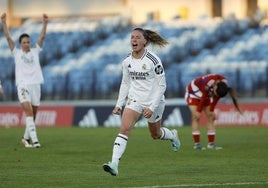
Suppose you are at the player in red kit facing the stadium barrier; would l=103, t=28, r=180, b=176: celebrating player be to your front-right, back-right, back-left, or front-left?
back-left

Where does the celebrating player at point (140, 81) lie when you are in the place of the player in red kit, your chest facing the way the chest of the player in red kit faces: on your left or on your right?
on your right

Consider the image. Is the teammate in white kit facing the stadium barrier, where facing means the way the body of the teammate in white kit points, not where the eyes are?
no

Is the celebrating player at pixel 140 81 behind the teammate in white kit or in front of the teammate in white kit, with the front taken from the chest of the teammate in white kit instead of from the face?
in front

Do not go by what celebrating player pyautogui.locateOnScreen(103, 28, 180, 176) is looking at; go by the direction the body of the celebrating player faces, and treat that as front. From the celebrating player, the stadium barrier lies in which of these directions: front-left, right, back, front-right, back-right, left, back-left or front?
back-right

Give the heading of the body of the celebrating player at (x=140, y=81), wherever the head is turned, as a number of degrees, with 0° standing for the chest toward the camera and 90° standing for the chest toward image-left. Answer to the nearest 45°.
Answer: approximately 45°

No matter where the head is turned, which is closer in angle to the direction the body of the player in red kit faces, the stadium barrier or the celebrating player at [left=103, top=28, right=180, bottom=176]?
the celebrating player

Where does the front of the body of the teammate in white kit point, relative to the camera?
toward the camera

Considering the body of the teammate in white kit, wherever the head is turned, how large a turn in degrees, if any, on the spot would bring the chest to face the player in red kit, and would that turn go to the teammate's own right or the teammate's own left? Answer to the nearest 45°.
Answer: approximately 90° to the teammate's own left
